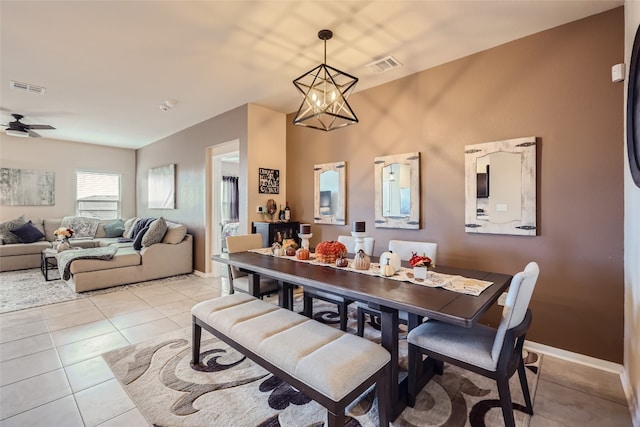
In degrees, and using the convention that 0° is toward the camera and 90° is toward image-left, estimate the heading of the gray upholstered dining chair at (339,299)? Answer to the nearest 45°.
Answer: approximately 45°

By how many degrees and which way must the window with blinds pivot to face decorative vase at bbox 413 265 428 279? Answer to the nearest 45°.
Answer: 0° — it already faces it

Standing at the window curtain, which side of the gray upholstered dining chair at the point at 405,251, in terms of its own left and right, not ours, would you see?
right

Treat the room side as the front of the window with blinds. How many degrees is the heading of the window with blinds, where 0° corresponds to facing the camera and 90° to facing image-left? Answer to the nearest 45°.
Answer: approximately 0°

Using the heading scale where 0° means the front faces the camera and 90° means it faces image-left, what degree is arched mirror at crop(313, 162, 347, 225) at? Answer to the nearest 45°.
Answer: approximately 45°

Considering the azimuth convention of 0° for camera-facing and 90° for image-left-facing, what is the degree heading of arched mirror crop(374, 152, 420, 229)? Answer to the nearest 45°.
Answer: approximately 45°
